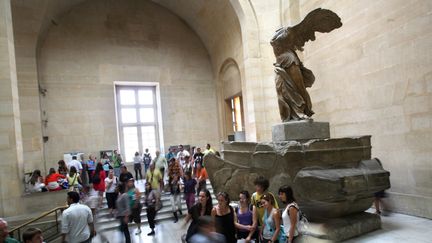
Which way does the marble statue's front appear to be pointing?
to the viewer's left

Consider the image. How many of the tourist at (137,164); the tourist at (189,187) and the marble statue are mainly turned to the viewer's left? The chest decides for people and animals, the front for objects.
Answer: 1

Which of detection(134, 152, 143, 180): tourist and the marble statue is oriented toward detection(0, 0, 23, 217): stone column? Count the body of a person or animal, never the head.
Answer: the marble statue
